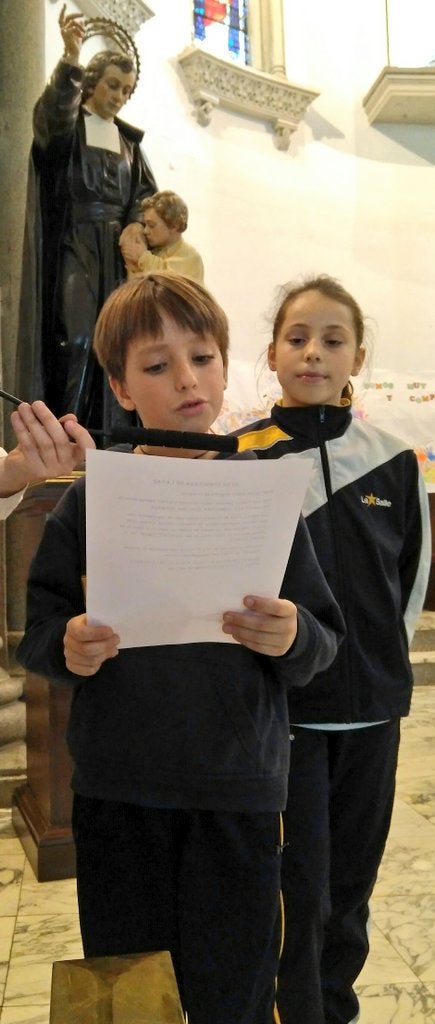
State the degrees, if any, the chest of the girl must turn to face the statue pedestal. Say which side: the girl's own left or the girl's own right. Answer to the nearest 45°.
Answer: approximately 135° to the girl's own right

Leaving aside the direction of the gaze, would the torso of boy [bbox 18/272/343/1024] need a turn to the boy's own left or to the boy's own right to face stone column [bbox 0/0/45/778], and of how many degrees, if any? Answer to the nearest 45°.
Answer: approximately 180°

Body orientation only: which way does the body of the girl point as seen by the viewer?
toward the camera

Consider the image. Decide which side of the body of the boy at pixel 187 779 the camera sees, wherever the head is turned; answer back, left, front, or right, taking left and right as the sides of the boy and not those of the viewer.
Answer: front

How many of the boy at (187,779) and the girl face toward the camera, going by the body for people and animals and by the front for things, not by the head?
2

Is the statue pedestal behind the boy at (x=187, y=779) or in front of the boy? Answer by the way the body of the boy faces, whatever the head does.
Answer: behind
